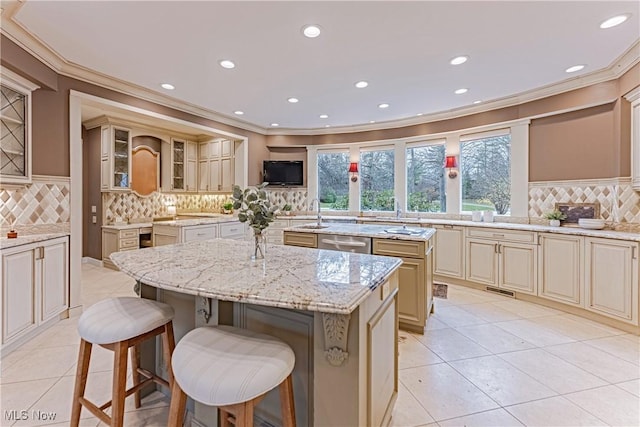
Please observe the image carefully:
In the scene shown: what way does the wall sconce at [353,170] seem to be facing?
toward the camera

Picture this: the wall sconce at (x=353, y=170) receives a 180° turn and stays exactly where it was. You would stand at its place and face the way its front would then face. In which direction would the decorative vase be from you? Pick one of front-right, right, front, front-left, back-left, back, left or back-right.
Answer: back

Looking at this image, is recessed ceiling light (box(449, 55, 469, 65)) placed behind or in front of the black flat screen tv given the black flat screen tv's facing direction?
in front

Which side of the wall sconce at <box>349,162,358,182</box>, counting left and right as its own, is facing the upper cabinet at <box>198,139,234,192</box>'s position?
right

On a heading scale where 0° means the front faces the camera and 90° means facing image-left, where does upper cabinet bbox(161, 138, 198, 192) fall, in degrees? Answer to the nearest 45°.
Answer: approximately 315°

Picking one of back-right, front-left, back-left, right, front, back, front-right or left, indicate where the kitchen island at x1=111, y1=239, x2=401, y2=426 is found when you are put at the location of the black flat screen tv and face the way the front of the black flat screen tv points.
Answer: front

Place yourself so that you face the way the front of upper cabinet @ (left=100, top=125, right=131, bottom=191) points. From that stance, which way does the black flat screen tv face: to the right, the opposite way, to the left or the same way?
to the right

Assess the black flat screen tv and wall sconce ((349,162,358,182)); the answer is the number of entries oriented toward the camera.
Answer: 2

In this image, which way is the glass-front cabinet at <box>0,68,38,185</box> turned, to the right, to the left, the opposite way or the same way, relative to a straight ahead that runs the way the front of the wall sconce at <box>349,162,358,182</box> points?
to the left

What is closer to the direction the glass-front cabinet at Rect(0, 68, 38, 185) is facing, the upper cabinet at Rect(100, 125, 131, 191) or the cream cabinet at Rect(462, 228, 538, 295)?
the cream cabinet

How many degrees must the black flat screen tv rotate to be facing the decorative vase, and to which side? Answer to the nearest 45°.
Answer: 0° — it already faces it

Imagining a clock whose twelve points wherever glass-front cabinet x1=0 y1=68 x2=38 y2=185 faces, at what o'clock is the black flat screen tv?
The black flat screen tv is roughly at 10 o'clock from the glass-front cabinet.

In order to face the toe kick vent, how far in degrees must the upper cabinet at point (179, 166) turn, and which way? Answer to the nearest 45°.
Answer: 0° — it already faces it

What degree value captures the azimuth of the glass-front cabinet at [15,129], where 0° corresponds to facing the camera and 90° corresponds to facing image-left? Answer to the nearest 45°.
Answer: approximately 315°

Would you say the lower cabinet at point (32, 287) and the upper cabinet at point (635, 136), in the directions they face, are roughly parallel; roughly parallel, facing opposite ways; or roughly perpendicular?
roughly parallel, facing opposite ways

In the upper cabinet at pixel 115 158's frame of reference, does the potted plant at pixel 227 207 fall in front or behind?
in front

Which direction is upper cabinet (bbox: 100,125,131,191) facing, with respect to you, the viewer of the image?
facing the viewer and to the right of the viewer
